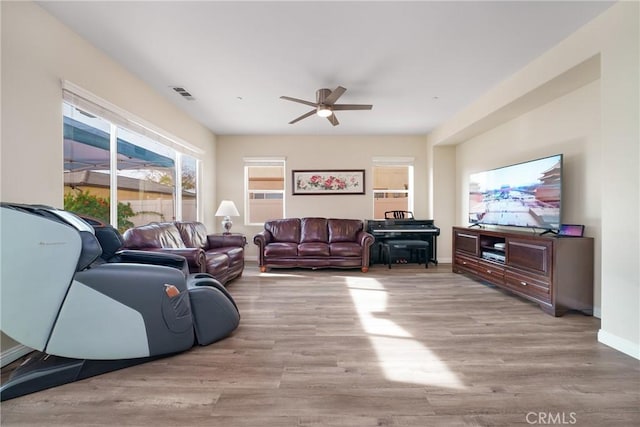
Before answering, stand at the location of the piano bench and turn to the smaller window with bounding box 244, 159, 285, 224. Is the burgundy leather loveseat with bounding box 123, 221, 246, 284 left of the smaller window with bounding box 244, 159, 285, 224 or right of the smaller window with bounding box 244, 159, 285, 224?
left

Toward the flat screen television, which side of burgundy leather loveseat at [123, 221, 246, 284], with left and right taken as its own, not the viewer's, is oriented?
front

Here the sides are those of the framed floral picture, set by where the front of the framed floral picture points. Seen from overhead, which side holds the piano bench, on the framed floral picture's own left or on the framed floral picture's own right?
on the framed floral picture's own left

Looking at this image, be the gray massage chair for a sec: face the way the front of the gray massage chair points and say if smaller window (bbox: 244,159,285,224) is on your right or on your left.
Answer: on your left

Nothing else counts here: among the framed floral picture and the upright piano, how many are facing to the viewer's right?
0

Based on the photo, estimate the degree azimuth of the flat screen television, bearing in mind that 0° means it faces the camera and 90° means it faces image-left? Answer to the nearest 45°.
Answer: approximately 45°

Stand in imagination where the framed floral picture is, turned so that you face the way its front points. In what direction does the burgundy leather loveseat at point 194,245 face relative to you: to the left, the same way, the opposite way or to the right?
to the left

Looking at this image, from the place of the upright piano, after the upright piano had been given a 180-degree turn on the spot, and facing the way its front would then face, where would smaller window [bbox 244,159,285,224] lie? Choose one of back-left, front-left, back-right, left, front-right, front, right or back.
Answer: left

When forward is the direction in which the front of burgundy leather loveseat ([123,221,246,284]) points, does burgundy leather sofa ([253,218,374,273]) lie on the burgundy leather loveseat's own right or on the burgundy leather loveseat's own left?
on the burgundy leather loveseat's own left

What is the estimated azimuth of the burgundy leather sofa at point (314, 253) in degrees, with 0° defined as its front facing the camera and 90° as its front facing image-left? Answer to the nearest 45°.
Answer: approximately 0°
